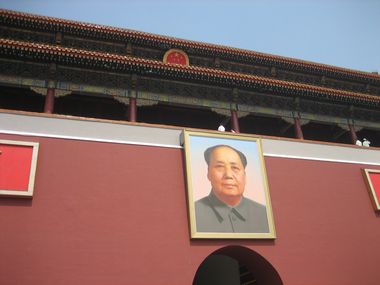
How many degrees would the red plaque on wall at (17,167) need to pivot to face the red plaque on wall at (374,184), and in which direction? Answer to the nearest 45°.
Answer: approximately 90° to its left

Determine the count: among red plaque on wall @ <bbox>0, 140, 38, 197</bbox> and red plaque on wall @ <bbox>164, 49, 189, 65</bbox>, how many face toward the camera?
2

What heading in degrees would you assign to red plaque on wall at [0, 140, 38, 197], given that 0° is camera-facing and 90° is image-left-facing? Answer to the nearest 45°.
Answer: approximately 0°

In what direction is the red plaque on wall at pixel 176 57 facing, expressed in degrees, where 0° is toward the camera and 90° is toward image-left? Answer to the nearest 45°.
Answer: approximately 0°
